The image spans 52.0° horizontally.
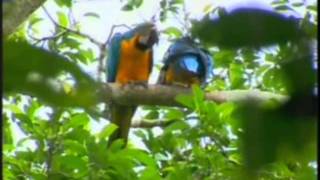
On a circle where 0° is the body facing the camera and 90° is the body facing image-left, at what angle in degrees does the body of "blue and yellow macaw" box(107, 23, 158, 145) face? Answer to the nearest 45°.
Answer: approximately 315°

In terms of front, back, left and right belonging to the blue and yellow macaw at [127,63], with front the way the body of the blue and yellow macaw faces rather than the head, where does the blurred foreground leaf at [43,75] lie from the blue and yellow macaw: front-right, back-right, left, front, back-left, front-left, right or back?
front-right

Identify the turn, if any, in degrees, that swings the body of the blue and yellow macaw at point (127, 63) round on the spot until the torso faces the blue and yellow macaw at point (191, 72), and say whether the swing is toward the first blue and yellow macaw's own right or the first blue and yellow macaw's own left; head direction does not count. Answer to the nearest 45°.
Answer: approximately 45° to the first blue and yellow macaw's own left

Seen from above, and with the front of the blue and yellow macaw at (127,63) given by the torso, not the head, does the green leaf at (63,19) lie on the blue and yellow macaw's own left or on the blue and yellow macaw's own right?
on the blue and yellow macaw's own right

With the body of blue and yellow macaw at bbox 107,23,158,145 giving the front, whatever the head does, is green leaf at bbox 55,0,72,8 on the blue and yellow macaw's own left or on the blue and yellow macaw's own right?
on the blue and yellow macaw's own right

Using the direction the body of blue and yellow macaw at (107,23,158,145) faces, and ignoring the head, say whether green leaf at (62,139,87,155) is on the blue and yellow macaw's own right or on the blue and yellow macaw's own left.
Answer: on the blue and yellow macaw's own right
